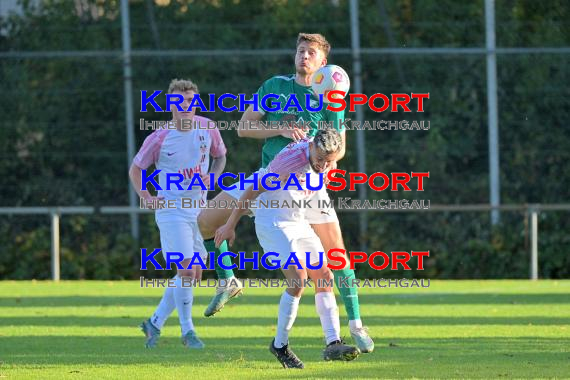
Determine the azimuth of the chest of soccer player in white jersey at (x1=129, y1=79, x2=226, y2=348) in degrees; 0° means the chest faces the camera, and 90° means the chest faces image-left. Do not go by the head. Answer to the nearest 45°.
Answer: approximately 0°

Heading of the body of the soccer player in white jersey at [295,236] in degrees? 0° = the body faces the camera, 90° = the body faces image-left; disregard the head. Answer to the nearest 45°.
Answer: approximately 315°

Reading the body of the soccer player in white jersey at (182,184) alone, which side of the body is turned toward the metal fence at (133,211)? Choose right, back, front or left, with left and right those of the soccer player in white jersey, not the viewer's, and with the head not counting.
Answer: back

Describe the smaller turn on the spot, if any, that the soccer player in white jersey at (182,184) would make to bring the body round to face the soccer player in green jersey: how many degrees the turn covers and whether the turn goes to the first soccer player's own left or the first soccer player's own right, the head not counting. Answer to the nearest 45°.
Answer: approximately 45° to the first soccer player's own left

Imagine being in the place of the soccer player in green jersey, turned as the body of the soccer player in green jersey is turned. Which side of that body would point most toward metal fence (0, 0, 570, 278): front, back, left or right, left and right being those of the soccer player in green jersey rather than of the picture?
back

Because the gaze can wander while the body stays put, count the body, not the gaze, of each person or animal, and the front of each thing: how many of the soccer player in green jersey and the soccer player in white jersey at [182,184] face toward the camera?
2
